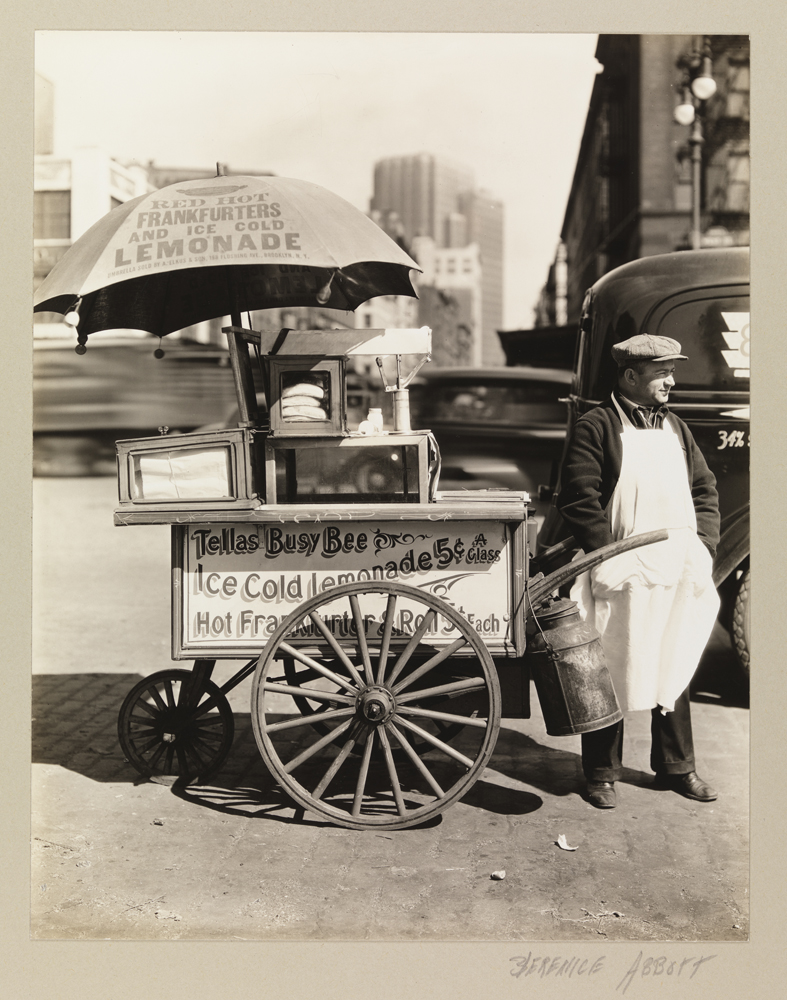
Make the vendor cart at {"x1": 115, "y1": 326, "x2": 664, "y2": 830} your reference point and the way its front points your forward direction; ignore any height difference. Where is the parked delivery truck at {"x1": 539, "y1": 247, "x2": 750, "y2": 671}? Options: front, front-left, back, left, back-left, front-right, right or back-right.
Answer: back-right

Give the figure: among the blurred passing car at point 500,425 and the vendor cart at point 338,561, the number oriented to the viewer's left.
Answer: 2

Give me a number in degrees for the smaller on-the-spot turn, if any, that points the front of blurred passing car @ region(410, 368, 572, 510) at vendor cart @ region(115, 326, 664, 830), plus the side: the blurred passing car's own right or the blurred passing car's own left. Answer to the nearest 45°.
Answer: approximately 90° to the blurred passing car's own left

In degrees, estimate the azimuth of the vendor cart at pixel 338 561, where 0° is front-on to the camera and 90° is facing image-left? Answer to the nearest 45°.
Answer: approximately 90°

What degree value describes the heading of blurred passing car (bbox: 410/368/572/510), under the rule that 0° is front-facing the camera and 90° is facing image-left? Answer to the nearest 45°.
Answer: approximately 90°
